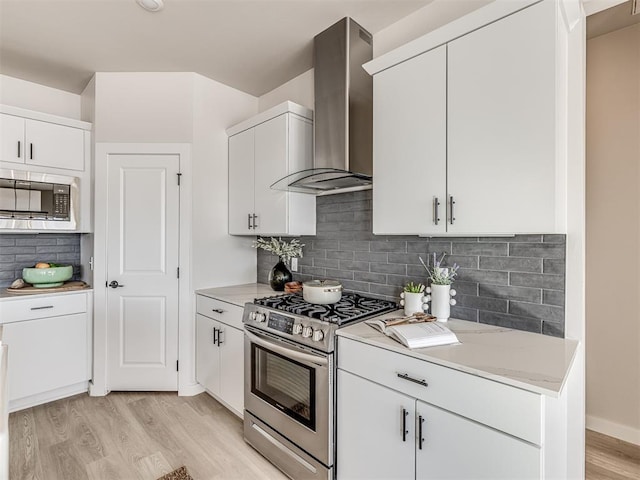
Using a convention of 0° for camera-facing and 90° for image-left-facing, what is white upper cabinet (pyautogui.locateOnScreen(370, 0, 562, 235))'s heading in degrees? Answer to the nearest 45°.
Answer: approximately 45°

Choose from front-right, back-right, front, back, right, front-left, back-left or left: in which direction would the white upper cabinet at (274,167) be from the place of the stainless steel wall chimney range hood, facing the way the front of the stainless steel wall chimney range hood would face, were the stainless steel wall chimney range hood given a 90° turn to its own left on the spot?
back

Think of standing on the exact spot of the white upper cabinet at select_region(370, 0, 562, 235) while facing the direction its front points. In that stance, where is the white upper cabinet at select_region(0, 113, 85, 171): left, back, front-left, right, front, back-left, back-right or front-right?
front-right

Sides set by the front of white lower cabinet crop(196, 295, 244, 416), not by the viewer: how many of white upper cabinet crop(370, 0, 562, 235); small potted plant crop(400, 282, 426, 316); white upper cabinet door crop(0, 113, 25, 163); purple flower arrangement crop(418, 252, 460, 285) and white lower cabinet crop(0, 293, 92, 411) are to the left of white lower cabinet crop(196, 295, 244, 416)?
3

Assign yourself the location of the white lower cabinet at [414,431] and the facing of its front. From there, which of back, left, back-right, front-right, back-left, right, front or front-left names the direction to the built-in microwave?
front-right

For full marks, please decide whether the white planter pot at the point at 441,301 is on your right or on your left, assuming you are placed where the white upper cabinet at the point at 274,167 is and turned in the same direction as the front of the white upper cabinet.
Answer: on your left

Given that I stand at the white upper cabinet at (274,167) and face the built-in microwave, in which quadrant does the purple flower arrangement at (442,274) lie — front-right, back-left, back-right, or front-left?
back-left

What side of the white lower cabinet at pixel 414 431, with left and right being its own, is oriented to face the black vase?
right

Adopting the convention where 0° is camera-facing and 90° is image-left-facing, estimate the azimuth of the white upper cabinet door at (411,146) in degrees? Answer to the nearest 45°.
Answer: approximately 45°

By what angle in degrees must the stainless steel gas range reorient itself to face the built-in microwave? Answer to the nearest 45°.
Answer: approximately 45° to its right
